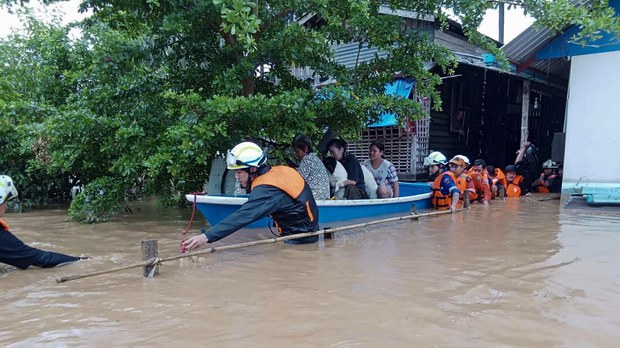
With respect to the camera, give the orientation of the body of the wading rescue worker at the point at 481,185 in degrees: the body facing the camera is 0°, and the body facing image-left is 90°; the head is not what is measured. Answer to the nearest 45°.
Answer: approximately 45°

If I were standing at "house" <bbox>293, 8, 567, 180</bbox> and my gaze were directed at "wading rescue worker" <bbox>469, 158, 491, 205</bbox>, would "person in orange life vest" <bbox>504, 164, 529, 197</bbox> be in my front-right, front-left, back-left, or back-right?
front-left

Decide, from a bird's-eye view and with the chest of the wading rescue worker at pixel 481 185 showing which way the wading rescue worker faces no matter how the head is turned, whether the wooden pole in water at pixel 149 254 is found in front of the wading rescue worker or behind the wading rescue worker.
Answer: in front

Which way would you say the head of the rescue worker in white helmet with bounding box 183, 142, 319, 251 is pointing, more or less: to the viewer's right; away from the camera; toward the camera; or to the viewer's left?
to the viewer's left

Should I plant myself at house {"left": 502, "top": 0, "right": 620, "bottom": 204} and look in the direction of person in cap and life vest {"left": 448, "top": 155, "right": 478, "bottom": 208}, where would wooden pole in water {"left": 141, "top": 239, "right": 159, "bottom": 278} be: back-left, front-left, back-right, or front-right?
front-left

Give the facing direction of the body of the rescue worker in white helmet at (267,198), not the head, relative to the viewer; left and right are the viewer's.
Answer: facing to the left of the viewer

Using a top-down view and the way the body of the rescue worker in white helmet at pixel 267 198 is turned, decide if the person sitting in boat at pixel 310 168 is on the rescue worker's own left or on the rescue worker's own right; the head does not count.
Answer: on the rescue worker's own right

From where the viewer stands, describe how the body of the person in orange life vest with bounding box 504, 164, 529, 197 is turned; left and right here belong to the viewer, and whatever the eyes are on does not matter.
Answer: facing the viewer and to the left of the viewer

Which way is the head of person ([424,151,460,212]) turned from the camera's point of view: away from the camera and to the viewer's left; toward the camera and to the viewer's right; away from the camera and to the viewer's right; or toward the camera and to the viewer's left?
toward the camera and to the viewer's left
